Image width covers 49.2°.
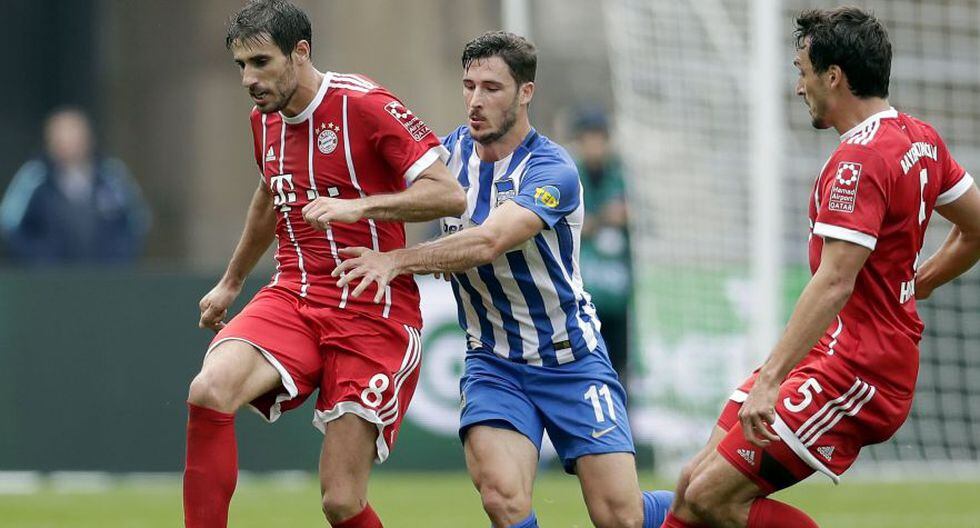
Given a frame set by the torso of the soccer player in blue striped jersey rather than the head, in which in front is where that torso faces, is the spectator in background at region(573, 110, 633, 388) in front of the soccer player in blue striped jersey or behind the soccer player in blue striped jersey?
behind

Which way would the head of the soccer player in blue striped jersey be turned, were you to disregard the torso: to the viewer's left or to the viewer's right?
to the viewer's left

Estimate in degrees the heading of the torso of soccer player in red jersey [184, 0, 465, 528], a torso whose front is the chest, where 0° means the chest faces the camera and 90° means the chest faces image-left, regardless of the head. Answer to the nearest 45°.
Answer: approximately 45°

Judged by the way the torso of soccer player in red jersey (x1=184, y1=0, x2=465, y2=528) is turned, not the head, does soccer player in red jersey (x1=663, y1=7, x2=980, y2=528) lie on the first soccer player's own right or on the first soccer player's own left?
on the first soccer player's own left

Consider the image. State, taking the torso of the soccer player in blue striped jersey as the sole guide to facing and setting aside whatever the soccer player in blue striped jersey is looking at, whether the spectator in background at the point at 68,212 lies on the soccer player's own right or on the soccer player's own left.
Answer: on the soccer player's own right

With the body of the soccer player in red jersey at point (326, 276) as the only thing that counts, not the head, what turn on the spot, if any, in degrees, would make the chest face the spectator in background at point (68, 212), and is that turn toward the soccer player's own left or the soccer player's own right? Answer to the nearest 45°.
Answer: approximately 135° to the soccer player's own right

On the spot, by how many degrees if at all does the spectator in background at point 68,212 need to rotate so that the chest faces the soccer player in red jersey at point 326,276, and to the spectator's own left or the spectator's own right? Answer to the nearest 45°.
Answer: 0° — they already face them
